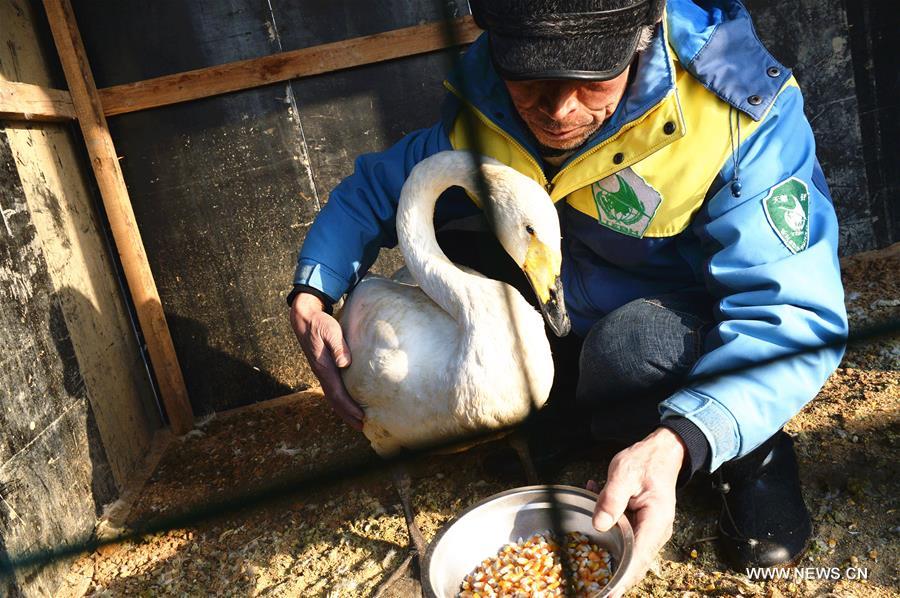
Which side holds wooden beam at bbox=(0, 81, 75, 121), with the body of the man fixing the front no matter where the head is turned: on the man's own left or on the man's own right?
on the man's own right

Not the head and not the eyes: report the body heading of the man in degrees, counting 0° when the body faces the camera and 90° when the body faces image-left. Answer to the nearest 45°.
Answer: approximately 45°

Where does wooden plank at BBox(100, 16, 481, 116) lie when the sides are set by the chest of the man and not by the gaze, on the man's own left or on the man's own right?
on the man's own right

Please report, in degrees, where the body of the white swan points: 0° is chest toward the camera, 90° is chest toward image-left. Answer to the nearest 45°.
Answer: approximately 315°

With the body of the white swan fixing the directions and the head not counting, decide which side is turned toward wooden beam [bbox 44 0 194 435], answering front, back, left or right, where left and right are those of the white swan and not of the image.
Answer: back

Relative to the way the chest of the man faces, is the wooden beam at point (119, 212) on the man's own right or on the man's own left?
on the man's own right

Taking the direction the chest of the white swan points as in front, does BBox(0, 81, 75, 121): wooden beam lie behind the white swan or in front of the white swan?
behind

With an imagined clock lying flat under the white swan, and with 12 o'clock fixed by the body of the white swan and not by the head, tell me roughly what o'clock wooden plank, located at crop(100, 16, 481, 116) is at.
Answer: The wooden plank is roughly at 7 o'clock from the white swan.
